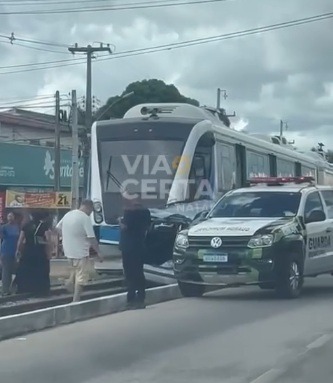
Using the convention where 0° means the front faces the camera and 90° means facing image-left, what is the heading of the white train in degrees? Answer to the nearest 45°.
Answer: approximately 45°

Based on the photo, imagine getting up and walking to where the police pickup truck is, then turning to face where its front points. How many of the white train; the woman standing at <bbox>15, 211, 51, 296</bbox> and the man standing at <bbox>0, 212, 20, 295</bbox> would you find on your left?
0

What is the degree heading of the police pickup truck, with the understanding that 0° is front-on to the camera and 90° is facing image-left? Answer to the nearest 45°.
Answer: approximately 45°

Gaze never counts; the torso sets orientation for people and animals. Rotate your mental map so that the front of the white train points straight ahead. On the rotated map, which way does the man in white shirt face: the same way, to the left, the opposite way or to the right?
the opposite way

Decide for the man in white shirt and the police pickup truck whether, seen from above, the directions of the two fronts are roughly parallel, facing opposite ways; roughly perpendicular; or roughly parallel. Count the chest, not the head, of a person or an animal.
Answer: roughly parallel, facing opposite ways

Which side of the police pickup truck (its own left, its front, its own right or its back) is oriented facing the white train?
right

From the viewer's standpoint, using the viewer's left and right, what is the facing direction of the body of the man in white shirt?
facing away from the viewer and to the right of the viewer

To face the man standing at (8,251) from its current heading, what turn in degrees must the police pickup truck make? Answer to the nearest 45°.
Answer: approximately 45° to its right

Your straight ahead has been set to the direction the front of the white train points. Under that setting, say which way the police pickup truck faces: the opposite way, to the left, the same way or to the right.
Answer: the same way
